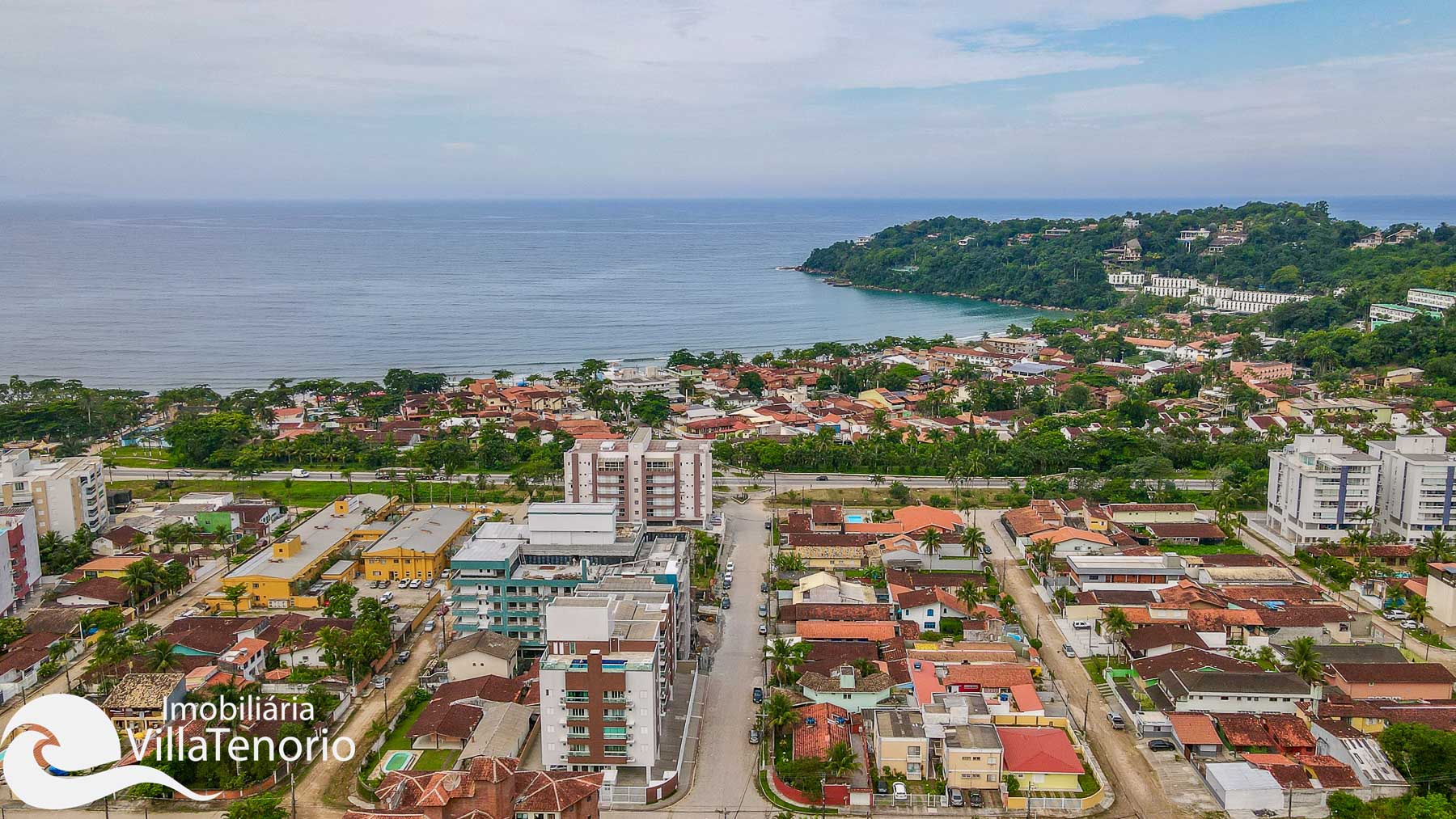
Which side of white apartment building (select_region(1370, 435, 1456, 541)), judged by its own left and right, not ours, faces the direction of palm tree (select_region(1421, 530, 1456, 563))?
front

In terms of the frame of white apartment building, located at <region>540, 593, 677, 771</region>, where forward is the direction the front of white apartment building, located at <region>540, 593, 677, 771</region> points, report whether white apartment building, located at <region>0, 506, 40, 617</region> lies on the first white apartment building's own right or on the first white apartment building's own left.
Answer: on the first white apartment building's own right

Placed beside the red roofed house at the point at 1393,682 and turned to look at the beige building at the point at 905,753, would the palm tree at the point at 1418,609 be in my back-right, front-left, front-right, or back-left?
back-right

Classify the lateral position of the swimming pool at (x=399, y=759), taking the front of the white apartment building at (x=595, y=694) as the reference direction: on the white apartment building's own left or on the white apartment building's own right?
on the white apartment building's own right

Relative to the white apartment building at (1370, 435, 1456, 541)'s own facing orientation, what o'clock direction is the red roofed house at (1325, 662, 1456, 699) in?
The red roofed house is roughly at 12 o'clock from the white apartment building.

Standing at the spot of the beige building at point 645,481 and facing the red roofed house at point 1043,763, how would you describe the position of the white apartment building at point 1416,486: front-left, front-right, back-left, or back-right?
front-left

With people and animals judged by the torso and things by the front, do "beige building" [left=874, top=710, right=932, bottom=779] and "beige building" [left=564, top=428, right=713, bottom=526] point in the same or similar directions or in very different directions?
same or similar directions

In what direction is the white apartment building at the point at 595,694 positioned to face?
toward the camera

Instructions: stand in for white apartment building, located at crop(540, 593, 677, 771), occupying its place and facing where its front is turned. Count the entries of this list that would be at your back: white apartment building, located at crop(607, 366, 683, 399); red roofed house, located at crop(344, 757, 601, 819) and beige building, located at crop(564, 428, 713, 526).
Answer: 2

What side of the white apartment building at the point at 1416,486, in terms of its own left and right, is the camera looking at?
front

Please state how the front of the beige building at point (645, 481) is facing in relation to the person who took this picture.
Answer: facing the viewer

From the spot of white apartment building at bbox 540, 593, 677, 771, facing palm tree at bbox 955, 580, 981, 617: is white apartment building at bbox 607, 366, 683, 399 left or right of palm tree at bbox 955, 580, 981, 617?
left

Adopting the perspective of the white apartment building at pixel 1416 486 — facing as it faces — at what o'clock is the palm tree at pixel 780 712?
The palm tree is roughly at 1 o'clock from the white apartment building.

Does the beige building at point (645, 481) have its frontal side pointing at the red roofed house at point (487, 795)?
yes

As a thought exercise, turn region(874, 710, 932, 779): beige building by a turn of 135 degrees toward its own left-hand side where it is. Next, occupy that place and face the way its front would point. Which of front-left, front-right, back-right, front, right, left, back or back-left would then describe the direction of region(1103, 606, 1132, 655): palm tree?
front

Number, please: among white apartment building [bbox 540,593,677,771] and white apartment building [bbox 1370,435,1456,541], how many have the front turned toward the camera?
2

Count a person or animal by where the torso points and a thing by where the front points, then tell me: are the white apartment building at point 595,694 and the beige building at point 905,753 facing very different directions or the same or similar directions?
same or similar directions

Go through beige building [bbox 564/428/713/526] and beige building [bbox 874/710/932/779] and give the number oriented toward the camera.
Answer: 2

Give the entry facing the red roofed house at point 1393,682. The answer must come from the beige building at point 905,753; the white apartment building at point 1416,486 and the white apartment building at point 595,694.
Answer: the white apartment building at point 1416,486
